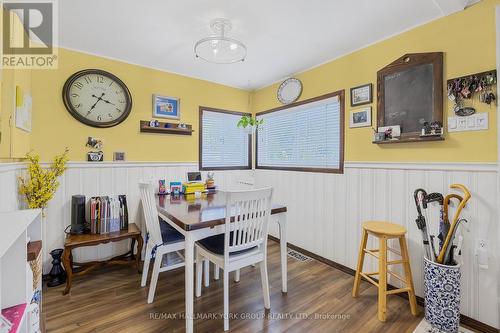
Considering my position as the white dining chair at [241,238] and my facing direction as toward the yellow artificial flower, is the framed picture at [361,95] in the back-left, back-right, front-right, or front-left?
back-right

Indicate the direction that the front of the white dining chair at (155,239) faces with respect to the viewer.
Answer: facing away from the viewer and to the right of the viewer

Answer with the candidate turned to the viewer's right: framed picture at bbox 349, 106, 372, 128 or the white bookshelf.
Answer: the white bookshelf

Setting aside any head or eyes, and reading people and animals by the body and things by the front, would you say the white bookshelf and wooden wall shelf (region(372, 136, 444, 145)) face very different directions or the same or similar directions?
very different directions

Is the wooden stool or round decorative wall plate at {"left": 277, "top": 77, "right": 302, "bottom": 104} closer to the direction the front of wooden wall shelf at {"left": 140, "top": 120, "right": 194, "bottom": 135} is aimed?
the wooden stool

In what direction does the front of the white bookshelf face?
to the viewer's right

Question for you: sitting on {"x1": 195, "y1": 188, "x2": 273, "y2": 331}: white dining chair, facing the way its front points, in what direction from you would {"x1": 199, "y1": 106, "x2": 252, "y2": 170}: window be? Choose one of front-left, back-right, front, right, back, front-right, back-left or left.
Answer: front-right

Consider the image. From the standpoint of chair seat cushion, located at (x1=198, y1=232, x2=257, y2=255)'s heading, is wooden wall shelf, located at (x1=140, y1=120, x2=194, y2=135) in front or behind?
in front

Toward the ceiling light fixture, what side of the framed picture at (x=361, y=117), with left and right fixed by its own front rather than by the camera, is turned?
front

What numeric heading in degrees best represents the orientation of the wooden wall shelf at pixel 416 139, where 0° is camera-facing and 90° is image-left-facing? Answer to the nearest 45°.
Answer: approximately 0°

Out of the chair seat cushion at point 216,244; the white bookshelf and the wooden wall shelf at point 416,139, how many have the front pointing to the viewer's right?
1
